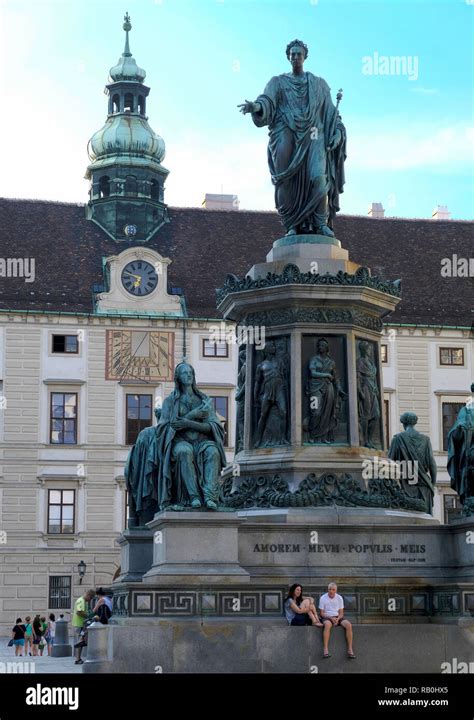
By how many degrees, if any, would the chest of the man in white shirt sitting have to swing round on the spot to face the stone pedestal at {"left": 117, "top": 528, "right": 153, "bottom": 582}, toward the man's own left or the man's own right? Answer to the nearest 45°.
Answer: approximately 135° to the man's own right

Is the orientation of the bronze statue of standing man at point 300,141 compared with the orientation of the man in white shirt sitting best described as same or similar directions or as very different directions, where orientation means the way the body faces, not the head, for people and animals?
same or similar directions

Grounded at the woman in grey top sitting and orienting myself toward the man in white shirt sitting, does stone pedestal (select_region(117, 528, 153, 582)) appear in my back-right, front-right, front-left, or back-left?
back-left

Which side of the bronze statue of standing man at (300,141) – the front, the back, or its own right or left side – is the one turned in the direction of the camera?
front

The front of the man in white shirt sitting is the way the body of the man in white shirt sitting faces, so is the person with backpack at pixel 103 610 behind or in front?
behind

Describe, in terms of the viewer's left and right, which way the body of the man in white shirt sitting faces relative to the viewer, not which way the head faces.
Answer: facing the viewer

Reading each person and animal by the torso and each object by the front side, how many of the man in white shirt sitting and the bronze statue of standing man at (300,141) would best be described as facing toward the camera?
2
